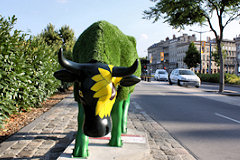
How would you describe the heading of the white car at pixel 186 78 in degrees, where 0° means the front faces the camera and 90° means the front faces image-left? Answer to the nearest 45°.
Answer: approximately 315°

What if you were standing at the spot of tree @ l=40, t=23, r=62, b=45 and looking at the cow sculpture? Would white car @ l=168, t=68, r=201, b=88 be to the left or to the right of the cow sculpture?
left

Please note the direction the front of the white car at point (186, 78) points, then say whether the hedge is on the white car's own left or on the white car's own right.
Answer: on the white car's own right

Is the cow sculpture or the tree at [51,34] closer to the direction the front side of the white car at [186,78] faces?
the cow sculpture

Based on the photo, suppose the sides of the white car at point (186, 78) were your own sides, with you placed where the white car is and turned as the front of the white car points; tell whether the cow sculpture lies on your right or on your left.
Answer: on your right
